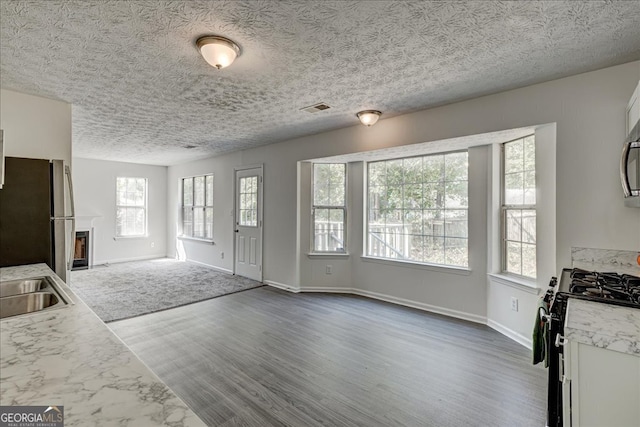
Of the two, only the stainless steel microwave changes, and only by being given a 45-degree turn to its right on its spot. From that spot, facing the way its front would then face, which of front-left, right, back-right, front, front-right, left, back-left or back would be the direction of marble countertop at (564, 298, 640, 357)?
back-left

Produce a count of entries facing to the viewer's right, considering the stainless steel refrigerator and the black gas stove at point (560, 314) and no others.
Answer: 1

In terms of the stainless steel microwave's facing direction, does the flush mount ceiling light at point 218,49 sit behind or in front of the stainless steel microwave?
in front

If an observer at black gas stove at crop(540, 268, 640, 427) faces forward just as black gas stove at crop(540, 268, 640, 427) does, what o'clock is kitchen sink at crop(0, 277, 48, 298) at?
The kitchen sink is roughly at 11 o'clock from the black gas stove.

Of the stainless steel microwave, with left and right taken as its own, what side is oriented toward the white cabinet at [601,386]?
left

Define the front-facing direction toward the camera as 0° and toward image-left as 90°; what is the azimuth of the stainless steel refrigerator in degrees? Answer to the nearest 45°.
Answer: approximately 270°

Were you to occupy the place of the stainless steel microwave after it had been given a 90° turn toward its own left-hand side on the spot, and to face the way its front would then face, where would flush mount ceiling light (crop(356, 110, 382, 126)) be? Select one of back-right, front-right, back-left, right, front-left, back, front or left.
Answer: right

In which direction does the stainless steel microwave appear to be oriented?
to the viewer's left

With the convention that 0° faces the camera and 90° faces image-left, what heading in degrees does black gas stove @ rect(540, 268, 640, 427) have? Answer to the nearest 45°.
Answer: approximately 90°

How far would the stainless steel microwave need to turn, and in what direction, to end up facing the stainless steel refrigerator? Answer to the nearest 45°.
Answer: approximately 45° to its left
